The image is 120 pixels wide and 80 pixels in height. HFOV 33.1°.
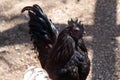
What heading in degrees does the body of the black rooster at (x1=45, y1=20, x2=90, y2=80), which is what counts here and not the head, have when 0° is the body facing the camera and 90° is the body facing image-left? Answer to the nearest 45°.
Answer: approximately 315°
